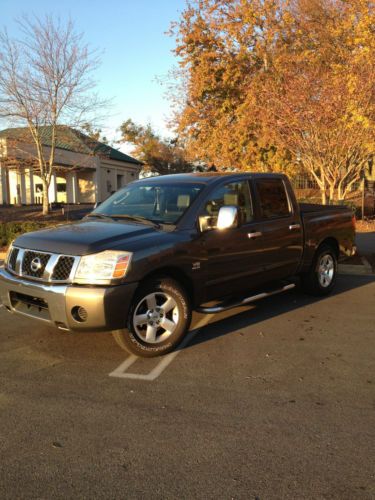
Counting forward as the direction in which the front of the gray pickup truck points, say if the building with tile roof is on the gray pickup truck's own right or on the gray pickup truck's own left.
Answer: on the gray pickup truck's own right

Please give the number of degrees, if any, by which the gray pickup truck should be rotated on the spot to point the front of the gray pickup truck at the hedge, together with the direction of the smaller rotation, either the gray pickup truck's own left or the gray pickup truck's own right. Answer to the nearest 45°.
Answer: approximately 90° to the gray pickup truck's own right

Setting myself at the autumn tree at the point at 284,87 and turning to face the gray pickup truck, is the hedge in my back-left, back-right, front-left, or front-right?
front-right

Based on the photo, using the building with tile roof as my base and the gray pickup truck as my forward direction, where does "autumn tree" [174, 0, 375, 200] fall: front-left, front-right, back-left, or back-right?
front-left

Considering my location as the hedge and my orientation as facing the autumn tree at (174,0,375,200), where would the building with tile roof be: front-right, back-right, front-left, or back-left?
front-left

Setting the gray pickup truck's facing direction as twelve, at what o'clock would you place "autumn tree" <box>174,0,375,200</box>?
The autumn tree is roughly at 5 o'clock from the gray pickup truck.

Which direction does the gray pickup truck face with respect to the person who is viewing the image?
facing the viewer and to the left of the viewer
